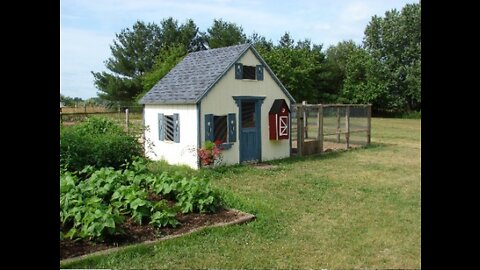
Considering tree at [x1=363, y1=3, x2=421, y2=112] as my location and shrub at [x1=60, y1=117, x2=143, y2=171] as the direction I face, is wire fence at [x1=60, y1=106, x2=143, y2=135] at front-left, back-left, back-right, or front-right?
front-right

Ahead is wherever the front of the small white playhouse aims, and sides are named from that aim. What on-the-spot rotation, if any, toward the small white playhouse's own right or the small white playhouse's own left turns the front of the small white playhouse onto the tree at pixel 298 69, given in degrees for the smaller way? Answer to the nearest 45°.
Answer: approximately 135° to the small white playhouse's own left

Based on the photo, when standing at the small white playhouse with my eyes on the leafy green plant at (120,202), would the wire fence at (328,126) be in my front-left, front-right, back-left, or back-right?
back-left

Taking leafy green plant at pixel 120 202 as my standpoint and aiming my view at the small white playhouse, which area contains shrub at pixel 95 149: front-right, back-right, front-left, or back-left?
front-left

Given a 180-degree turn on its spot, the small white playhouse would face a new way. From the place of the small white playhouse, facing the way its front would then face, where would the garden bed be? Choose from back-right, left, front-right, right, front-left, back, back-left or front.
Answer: back-left

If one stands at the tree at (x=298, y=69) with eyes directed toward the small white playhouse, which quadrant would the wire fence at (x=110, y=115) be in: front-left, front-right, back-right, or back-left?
front-right

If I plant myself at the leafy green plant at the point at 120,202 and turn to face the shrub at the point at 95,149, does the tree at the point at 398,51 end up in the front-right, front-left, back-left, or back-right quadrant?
front-right

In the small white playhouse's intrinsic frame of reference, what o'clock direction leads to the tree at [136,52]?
The tree is roughly at 7 o'clock from the small white playhouse.

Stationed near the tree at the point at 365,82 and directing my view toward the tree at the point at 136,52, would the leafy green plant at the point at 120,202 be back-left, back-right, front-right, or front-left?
front-left

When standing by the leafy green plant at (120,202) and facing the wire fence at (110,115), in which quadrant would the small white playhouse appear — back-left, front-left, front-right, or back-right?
front-right
